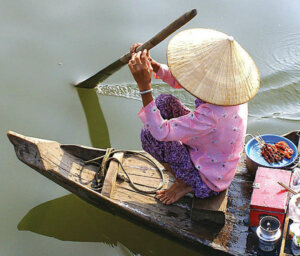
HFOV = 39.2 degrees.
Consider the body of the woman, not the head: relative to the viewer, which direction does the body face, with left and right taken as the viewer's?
facing to the left of the viewer
